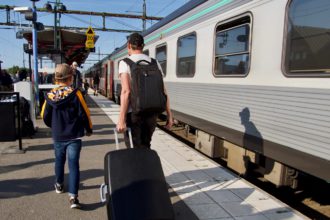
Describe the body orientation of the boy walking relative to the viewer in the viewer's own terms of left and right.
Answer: facing away from the viewer

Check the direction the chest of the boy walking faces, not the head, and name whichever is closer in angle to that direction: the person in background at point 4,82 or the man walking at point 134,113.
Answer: the person in background

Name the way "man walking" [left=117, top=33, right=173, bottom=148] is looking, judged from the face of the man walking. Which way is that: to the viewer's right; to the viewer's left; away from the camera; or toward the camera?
away from the camera

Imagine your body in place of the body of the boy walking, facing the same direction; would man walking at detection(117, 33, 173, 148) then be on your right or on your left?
on your right

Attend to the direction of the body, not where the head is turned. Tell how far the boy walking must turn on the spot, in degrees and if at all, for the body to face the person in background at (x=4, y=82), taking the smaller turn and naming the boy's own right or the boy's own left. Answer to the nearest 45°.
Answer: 0° — they already face them

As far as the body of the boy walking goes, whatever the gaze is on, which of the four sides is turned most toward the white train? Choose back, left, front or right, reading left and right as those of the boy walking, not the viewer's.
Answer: right

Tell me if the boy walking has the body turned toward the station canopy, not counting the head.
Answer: yes
